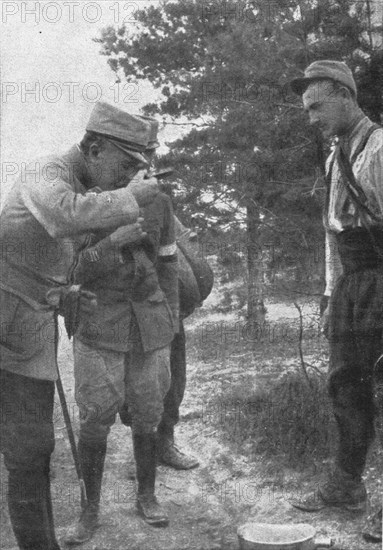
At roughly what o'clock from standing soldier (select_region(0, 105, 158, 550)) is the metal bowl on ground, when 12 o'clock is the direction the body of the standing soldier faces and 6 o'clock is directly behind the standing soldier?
The metal bowl on ground is roughly at 1 o'clock from the standing soldier.

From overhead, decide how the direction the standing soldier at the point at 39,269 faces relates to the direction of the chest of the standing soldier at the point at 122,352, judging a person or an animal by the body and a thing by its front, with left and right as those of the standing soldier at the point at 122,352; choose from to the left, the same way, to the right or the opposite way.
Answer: to the left

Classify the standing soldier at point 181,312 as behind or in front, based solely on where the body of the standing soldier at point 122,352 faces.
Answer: behind

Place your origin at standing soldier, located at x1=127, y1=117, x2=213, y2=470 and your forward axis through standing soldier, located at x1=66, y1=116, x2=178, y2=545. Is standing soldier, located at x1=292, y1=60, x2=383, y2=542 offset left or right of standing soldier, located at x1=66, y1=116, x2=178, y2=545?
left

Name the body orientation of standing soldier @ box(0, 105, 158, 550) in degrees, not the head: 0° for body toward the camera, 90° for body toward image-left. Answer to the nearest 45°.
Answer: approximately 270°

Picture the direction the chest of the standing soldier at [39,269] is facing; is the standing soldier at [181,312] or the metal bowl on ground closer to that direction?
the metal bowl on ground

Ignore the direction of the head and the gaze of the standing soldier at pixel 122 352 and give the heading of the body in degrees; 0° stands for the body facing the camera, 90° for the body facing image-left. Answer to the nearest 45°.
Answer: approximately 0°

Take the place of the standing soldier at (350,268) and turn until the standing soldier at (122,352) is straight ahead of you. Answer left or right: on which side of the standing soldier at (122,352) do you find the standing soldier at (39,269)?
left

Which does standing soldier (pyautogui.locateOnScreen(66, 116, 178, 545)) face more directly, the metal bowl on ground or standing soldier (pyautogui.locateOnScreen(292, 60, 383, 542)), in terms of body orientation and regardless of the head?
the metal bowl on ground

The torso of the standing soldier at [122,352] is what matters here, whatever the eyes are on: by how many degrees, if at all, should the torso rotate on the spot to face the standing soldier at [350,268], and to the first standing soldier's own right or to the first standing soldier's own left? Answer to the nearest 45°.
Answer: approximately 90° to the first standing soldier's own left

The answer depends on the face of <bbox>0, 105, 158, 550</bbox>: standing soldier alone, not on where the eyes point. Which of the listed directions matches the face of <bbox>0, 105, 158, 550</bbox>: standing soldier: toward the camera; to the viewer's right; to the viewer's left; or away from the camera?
to the viewer's right

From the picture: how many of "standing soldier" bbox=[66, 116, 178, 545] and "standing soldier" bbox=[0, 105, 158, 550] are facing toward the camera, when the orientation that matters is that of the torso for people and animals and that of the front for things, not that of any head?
1

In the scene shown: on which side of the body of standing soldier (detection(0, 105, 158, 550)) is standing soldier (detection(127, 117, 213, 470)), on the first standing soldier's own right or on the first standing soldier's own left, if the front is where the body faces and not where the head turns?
on the first standing soldier's own left

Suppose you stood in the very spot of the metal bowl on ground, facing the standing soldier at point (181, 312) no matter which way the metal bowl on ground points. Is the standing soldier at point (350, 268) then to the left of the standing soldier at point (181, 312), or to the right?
right
